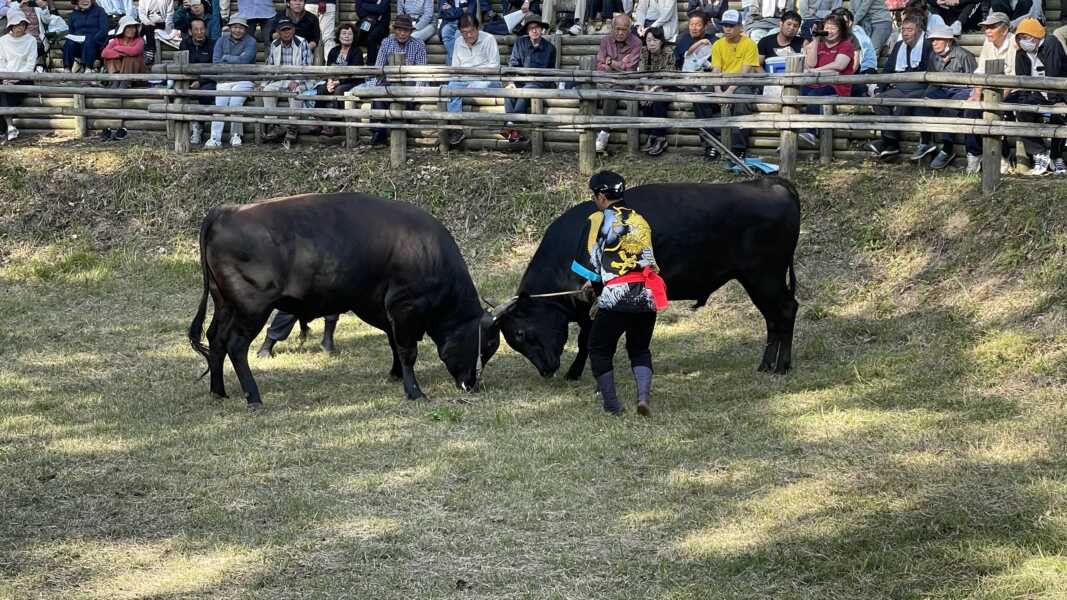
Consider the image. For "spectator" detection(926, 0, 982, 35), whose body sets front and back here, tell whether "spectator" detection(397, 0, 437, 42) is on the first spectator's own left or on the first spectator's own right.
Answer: on the first spectator's own right

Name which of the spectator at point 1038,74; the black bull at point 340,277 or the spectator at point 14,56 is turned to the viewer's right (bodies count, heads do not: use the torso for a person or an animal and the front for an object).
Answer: the black bull

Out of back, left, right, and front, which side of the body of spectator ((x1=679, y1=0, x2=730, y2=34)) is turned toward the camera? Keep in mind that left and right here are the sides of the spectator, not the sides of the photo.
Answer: front

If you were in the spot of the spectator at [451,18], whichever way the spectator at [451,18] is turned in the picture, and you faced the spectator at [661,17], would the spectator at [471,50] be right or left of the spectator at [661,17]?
right

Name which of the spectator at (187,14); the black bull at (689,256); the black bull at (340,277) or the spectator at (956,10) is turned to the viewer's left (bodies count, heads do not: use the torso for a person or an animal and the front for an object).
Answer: the black bull at (689,256)

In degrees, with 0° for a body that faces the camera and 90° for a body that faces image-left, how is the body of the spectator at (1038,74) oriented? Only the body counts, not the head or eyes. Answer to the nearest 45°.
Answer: approximately 45°

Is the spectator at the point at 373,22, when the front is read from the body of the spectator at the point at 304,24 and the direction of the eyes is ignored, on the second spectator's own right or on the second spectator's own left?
on the second spectator's own left

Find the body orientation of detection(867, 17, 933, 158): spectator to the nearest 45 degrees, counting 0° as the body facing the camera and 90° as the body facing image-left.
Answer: approximately 45°

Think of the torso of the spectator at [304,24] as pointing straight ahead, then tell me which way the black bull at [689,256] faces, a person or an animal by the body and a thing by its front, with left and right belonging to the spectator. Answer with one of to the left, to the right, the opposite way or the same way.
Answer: to the right

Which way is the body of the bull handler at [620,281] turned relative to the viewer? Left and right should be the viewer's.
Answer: facing away from the viewer and to the left of the viewer

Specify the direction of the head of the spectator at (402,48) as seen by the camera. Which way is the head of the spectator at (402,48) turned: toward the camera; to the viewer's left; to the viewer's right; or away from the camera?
toward the camera

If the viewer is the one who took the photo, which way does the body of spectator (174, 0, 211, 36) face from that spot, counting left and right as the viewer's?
facing the viewer

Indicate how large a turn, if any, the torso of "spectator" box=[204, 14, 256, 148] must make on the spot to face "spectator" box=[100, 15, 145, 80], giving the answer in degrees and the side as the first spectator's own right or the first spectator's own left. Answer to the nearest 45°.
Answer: approximately 135° to the first spectator's own right

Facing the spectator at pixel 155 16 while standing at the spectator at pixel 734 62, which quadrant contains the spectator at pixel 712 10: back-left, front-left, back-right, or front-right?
front-right

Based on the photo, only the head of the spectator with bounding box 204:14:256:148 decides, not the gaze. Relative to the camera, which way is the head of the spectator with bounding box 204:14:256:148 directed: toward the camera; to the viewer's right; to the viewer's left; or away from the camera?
toward the camera

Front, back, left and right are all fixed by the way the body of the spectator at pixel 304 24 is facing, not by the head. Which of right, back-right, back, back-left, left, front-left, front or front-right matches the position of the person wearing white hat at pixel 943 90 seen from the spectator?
front-left

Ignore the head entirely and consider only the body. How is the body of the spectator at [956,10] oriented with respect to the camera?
toward the camera

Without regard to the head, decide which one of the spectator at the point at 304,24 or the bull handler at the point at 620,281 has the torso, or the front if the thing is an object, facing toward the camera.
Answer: the spectator

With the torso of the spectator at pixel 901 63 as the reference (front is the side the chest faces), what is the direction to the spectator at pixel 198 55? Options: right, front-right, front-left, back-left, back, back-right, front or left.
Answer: front-right

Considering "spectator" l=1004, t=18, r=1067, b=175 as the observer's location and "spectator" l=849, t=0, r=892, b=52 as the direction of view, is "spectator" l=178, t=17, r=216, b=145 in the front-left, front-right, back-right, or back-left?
front-left

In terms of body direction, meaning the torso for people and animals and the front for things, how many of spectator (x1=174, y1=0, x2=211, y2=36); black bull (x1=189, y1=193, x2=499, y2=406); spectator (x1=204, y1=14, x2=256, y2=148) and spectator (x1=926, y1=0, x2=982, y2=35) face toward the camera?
3
